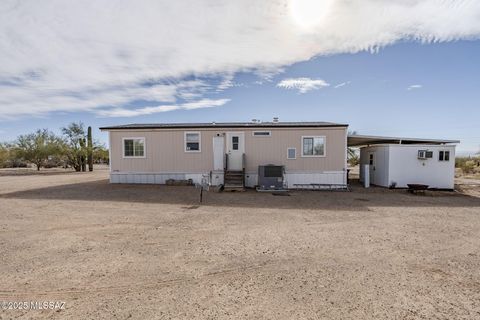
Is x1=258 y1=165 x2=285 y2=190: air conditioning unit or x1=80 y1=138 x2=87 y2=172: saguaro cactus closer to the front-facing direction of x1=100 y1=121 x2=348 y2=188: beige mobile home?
the air conditioning unit

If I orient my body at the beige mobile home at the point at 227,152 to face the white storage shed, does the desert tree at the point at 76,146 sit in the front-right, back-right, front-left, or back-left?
back-left

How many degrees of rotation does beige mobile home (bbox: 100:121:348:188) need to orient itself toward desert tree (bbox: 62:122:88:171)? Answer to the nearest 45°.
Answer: approximately 135° to its right

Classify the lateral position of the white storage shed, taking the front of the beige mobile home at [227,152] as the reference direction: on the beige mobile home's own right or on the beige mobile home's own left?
on the beige mobile home's own left

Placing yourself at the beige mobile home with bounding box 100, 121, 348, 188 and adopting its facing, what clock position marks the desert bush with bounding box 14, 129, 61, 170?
The desert bush is roughly at 4 o'clock from the beige mobile home.

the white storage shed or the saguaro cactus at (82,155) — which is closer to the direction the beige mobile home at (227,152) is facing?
the white storage shed

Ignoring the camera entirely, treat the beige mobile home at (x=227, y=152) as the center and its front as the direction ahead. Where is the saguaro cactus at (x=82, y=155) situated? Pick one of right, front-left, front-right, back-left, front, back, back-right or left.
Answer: back-right

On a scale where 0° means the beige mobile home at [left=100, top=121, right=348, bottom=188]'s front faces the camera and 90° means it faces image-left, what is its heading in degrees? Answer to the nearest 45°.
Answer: approximately 0°

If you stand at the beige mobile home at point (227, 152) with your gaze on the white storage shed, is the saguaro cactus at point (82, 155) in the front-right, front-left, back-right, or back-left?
back-left
